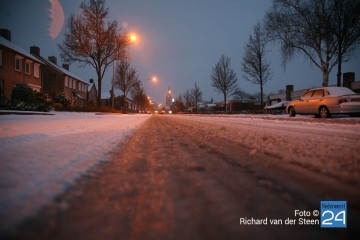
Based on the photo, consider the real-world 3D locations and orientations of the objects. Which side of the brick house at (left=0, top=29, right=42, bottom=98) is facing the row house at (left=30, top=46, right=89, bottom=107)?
left

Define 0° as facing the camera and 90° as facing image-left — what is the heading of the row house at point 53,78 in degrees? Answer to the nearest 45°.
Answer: approximately 315°

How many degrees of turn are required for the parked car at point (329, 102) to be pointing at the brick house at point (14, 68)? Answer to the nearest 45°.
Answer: approximately 45° to its left

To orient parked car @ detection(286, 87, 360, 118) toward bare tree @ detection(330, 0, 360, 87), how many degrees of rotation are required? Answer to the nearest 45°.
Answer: approximately 45° to its right

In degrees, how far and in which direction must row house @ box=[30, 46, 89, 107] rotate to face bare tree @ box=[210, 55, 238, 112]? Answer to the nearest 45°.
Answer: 0° — it already faces it

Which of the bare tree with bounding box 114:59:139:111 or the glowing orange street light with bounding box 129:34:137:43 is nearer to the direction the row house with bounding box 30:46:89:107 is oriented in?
the glowing orange street light

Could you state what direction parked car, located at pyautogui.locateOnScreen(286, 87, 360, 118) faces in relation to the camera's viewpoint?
facing away from the viewer and to the left of the viewer

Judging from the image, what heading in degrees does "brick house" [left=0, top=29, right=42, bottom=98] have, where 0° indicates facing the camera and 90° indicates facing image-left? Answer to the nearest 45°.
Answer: approximately 315°
